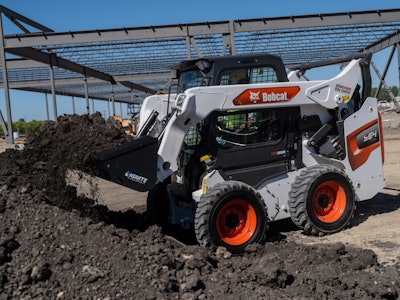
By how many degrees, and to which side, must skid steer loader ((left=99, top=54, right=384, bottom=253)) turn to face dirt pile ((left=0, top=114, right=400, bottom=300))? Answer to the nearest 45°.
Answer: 0° — it already faces it

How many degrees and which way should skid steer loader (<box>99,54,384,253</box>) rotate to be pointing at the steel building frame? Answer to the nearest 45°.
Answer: approximately 135° to its right

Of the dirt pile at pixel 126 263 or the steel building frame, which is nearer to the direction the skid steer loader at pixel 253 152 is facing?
the dirt pile

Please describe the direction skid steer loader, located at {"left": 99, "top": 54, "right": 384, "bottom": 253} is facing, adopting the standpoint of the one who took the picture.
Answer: facing the viewer and to the left of the viewer
